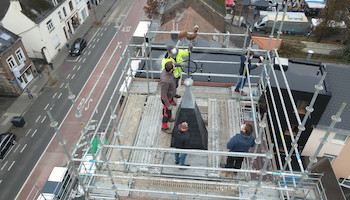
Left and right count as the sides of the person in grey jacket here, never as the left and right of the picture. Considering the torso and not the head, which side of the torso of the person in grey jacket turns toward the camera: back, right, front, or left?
right

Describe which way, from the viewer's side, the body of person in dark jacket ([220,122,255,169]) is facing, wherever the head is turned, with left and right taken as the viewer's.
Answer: facing away from the viewer and to the left of the viewer

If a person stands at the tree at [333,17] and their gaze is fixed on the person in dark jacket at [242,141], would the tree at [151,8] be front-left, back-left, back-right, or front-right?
front-right

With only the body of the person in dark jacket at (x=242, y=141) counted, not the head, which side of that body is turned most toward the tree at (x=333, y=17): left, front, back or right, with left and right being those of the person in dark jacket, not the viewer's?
front
